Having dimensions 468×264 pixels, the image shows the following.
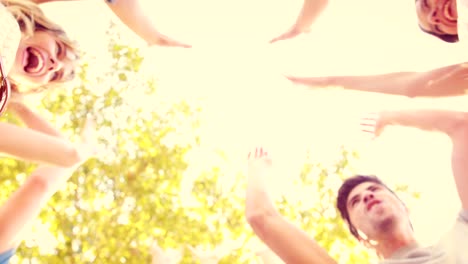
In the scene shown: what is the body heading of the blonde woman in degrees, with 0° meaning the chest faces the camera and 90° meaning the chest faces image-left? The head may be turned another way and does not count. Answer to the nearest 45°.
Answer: approximately 0°

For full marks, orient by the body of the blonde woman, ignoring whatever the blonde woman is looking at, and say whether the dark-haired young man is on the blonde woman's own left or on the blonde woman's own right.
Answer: on the blonde woman's own left

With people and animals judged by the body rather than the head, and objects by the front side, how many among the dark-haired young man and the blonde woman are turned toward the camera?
2

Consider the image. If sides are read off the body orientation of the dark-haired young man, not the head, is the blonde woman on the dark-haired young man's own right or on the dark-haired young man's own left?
on the dark-haired young man's own right
